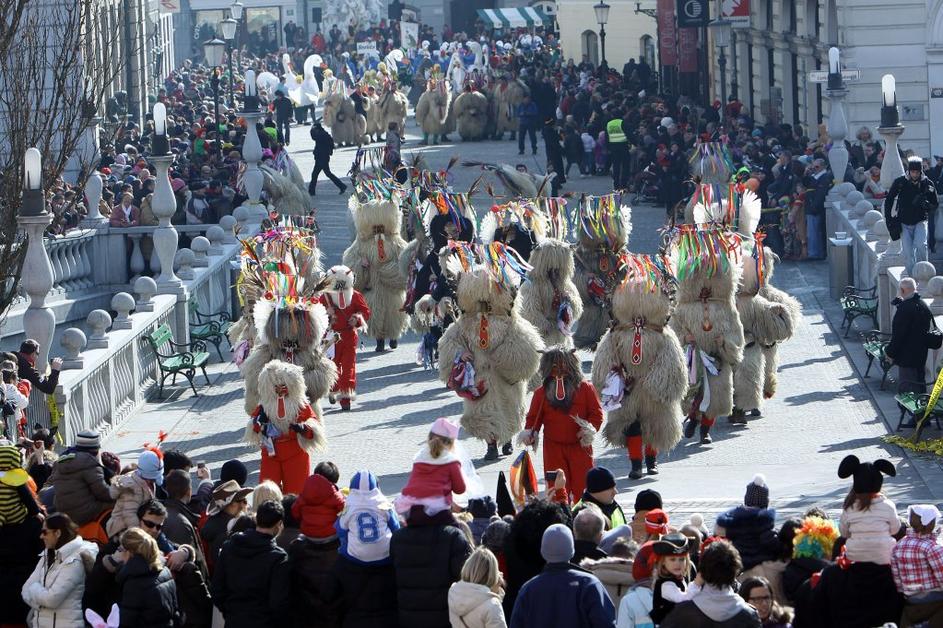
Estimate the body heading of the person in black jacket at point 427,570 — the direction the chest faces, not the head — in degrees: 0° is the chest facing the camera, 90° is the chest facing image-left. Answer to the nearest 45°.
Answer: approximately 180°

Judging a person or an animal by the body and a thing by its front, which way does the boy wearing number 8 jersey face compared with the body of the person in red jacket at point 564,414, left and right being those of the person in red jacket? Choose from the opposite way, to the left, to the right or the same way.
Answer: the opposite way

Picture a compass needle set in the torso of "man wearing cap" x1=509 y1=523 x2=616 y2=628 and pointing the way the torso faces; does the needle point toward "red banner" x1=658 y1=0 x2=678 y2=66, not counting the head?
yes

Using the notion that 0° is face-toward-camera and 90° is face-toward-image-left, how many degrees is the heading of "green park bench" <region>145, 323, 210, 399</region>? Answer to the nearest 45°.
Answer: approximately 315°

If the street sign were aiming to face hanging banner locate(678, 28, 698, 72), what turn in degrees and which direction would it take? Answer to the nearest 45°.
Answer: approximately 180°

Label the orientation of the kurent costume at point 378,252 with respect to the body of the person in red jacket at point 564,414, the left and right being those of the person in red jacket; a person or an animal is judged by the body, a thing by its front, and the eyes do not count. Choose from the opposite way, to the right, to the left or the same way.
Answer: the same way

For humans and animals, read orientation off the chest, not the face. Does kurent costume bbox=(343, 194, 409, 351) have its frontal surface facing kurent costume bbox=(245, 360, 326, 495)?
yes

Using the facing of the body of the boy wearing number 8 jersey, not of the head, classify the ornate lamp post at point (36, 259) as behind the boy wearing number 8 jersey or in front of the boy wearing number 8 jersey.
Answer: in front

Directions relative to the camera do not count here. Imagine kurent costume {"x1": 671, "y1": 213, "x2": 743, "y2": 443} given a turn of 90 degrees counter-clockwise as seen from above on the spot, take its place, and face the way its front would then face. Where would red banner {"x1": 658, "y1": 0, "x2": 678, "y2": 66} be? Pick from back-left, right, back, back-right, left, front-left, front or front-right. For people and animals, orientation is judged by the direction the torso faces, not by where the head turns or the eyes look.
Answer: left

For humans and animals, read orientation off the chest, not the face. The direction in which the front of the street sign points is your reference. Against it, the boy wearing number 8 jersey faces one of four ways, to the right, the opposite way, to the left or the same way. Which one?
the opposite way

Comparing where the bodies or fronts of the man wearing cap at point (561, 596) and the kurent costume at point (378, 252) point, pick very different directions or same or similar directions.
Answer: very different directions

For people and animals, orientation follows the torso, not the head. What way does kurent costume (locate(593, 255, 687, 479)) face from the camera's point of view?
toward the camera

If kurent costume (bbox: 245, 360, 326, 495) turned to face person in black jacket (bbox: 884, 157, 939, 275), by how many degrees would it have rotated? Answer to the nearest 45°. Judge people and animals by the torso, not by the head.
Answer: approximately 135° to its left

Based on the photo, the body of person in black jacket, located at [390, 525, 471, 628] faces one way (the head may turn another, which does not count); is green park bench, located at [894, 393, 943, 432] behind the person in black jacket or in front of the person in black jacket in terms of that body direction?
in front

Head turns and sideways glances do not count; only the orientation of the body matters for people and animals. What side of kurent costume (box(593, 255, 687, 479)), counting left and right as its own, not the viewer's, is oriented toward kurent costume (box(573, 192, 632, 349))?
back

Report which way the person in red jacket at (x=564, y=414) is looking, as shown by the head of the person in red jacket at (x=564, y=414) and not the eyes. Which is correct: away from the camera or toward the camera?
toward the camera

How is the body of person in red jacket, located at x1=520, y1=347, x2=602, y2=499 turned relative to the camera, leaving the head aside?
toward the camera

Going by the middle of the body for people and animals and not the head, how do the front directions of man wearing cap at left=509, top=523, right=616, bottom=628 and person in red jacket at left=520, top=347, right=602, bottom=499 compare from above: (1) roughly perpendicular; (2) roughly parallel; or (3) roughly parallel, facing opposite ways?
roughly parallel, facing opposite ways

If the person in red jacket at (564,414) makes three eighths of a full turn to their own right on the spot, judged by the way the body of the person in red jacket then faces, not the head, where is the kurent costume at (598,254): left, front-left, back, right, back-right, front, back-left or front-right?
front-right

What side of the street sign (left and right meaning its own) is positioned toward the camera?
front

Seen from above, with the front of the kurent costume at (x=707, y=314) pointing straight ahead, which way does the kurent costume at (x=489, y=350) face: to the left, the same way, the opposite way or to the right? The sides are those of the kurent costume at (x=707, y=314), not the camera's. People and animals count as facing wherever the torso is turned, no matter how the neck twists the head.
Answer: the same way

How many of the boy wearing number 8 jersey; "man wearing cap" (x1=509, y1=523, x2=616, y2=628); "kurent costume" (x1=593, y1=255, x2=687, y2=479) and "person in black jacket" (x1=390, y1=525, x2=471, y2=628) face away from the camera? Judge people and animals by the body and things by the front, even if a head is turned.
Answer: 3

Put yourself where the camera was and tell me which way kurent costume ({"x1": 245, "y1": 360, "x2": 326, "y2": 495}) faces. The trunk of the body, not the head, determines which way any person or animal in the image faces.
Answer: facing the viewer

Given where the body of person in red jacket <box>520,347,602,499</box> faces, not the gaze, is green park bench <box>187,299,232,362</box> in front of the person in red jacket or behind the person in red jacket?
behind
